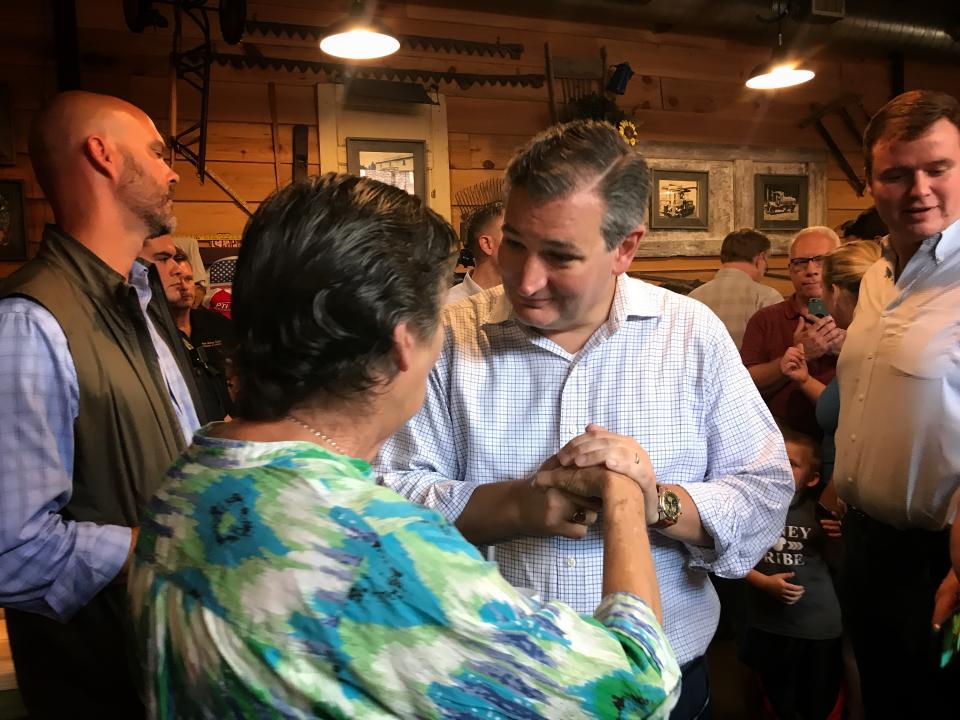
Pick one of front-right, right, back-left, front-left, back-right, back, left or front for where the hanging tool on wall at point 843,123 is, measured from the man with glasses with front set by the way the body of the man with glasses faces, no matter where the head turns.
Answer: back-left

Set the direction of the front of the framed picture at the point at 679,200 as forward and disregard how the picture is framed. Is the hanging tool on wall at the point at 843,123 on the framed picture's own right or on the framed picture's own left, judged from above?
on the framed picture's own left

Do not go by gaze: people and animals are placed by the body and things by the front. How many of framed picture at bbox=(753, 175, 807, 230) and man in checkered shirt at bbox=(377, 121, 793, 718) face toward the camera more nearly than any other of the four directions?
2

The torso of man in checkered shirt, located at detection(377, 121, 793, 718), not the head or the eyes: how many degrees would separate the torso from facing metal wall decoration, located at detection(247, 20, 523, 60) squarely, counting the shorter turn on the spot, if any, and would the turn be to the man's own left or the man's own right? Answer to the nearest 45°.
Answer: approximately 180°

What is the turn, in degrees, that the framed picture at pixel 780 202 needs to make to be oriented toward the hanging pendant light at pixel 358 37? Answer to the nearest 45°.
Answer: approximately 45° to its right

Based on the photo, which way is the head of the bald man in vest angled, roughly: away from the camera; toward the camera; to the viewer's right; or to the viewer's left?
to the viewer's right

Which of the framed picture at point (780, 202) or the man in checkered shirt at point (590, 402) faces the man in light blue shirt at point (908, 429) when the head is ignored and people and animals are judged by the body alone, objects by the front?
the framed picture

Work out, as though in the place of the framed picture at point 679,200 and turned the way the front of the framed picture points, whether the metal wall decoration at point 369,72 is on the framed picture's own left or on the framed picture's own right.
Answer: on the framed picture's own right

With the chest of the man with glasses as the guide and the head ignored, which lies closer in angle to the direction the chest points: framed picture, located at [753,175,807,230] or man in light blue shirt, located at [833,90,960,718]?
the man in light blue shirt
